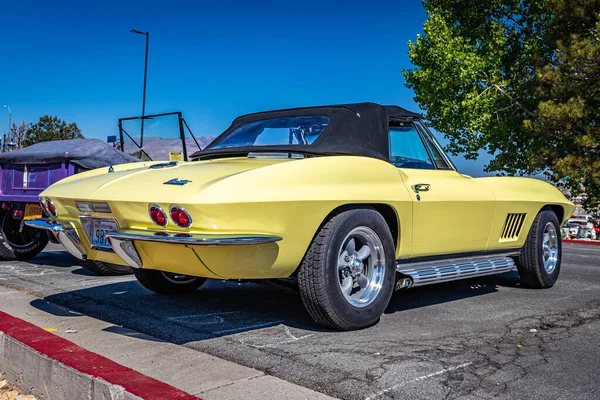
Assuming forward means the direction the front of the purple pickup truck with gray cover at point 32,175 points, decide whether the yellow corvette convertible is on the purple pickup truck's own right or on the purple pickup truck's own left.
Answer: on the purple pickup truck's own right

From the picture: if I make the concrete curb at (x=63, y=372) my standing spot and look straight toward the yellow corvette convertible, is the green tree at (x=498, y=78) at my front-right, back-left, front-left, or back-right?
front-left

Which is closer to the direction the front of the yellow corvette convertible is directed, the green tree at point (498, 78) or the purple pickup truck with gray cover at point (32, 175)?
the green tree

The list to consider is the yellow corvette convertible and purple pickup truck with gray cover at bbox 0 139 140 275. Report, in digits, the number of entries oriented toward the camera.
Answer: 0

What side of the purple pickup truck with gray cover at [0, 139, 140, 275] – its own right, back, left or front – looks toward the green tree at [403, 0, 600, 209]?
front

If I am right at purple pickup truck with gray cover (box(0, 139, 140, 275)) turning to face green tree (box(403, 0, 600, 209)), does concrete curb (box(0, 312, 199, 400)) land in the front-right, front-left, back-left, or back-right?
back-right

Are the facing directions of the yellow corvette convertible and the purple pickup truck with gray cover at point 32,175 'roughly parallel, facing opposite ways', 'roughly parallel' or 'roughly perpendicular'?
roughly parallel

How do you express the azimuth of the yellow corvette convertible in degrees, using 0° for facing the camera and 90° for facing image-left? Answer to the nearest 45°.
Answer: approximately 225°

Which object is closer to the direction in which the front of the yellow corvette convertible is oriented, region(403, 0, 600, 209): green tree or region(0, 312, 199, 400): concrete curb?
the green tree

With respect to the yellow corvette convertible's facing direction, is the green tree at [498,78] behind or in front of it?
in front

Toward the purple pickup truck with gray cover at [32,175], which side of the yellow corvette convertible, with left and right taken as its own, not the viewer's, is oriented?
left

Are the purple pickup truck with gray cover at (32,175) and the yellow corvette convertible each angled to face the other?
no
